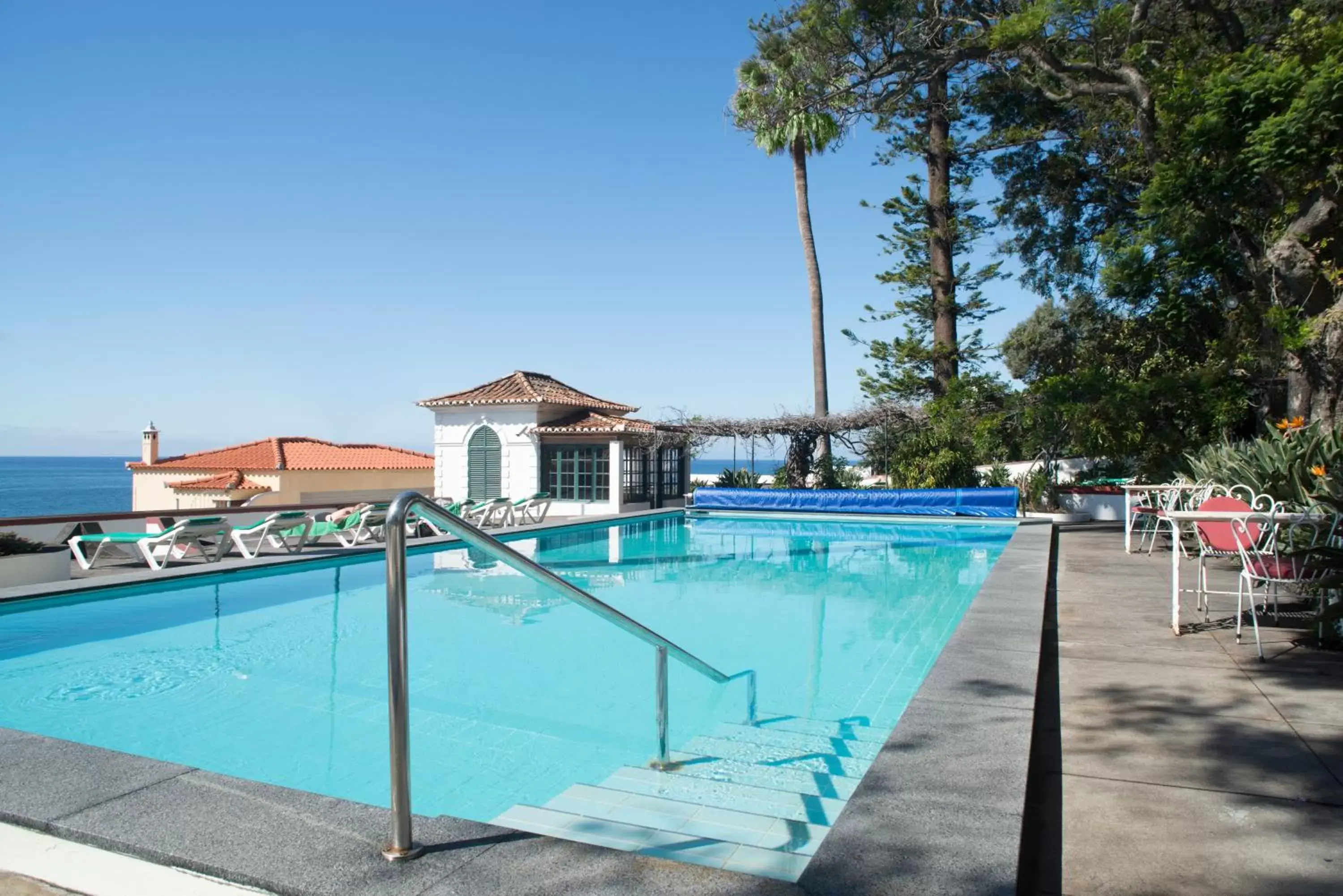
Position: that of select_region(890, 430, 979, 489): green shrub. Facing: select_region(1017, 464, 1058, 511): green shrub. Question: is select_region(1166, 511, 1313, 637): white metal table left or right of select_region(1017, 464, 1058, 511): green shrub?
right

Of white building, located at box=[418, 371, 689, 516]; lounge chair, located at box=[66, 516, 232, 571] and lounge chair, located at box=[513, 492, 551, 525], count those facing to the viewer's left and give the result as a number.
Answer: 2

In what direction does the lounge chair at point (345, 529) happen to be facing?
to the viewer's left

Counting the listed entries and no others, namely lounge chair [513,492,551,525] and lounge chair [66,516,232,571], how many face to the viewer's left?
2

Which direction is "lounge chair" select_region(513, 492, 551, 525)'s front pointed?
to the viewer's left

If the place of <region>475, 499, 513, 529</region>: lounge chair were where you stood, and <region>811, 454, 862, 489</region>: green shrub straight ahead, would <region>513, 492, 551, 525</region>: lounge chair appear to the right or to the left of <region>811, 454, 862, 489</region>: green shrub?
left

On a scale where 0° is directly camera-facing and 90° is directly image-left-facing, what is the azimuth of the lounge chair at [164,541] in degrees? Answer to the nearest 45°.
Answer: approximately 90°

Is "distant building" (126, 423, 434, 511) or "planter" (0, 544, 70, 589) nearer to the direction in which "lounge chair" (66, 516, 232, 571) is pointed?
the planter

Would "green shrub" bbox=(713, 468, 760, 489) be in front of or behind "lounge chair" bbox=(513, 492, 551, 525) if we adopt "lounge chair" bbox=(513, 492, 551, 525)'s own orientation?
behind

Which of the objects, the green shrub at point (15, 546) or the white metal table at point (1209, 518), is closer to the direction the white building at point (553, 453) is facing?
the white metal table

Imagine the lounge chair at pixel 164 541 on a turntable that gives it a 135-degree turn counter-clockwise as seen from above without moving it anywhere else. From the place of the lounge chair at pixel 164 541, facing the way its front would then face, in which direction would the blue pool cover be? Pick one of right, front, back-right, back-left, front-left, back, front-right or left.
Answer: front-left

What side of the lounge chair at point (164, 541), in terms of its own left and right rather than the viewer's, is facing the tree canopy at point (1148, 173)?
back

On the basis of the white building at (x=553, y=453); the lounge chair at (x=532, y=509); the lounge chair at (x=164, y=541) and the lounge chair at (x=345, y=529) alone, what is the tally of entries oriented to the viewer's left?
3
